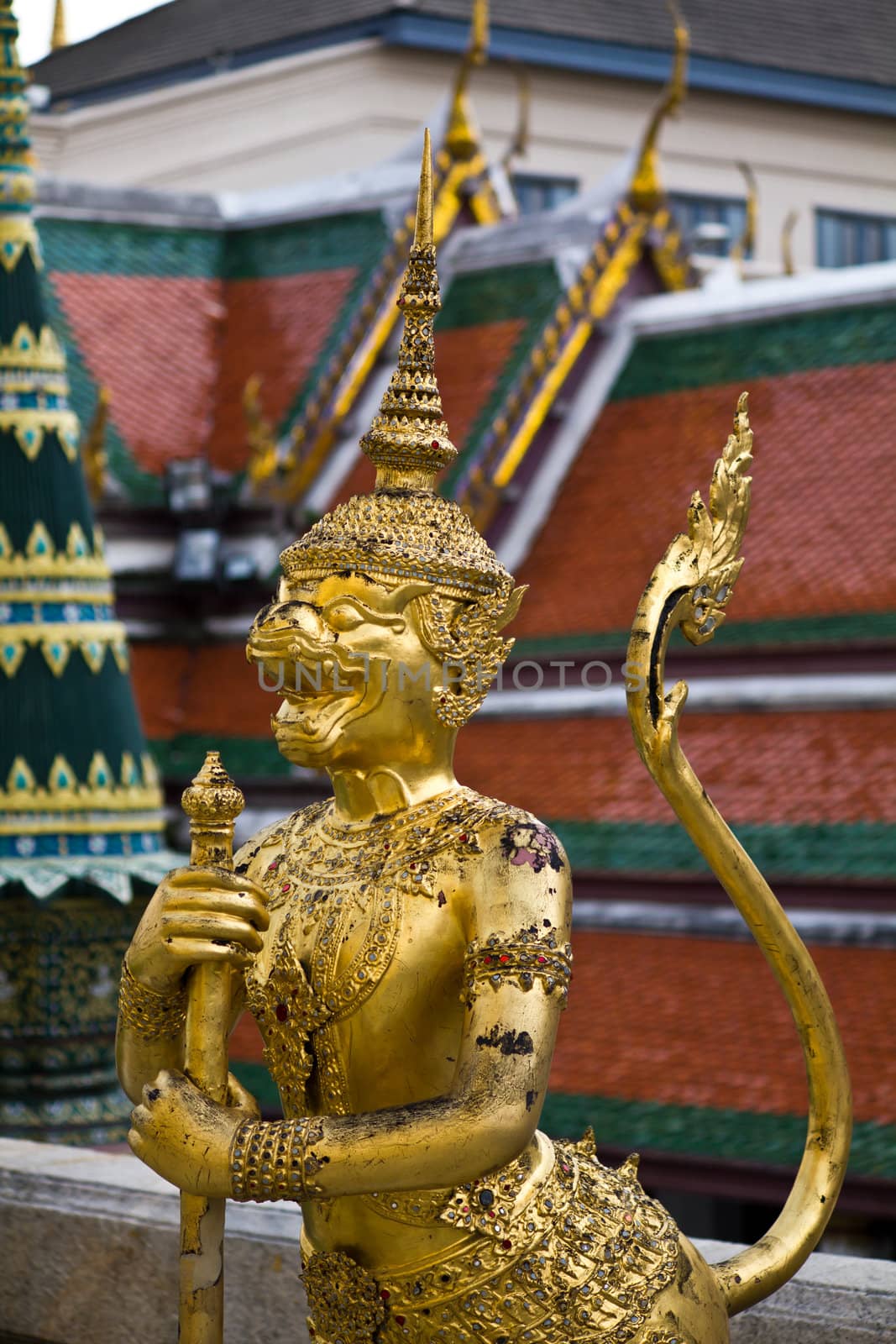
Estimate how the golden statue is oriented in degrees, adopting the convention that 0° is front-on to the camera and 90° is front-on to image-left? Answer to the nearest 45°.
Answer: approximately 45°

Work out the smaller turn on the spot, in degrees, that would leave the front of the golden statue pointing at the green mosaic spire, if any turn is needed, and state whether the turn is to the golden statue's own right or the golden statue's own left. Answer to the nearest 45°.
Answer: approximately 135° to the golden statue's own right
